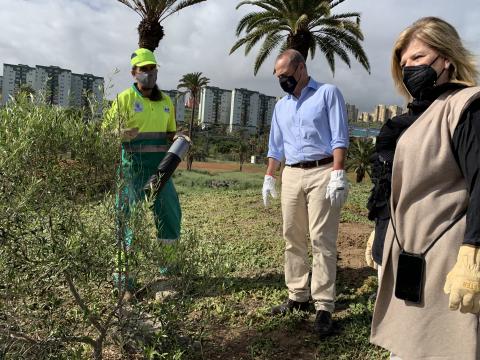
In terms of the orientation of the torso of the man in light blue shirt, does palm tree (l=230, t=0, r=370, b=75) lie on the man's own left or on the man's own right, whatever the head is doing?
on the man's own right

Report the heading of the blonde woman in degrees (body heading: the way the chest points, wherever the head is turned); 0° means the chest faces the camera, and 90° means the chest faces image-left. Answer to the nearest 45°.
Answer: approximately 45°

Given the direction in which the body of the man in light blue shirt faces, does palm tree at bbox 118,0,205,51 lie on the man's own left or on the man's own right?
on the man's own right

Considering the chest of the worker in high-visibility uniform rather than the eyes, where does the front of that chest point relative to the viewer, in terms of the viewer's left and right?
facing the viewer

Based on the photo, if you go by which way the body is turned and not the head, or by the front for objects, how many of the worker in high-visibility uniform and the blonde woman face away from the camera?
0

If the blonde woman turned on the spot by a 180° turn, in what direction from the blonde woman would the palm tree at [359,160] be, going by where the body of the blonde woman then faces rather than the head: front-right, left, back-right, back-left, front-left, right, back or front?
front-left

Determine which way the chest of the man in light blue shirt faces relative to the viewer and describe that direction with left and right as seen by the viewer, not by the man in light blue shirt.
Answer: facing the viewer and to the left of the viewer

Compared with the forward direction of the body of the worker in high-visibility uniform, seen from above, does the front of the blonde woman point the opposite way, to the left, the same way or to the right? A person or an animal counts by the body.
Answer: to the right

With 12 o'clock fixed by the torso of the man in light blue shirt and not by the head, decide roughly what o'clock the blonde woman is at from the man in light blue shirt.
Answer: The blonde woman is roughly at 10 o'clock from the man in light blue shirt.
